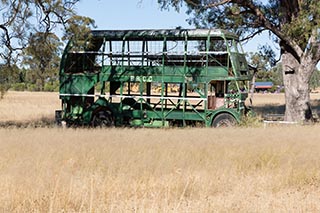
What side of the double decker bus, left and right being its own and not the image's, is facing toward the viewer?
right
